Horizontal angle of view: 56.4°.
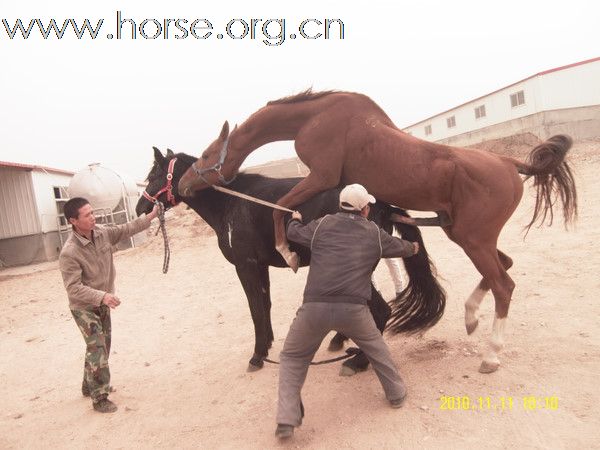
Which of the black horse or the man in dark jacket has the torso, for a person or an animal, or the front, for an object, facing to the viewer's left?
the black horse

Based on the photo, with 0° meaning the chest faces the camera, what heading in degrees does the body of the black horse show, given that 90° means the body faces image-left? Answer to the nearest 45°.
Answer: approximately 90°

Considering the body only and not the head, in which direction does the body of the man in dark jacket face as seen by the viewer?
away from the camera

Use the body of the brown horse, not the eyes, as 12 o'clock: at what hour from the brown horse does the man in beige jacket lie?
The man in beige jacket is roughly at 12 o'clock from the brown horse.

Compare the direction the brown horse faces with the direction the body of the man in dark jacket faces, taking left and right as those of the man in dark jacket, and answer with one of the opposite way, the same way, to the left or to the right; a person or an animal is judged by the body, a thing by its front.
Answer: to the left

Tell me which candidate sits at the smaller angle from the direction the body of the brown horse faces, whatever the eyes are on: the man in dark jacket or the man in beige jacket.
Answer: the man in beige jacket

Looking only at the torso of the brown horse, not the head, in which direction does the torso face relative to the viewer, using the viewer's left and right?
facing to the left of the viewer
